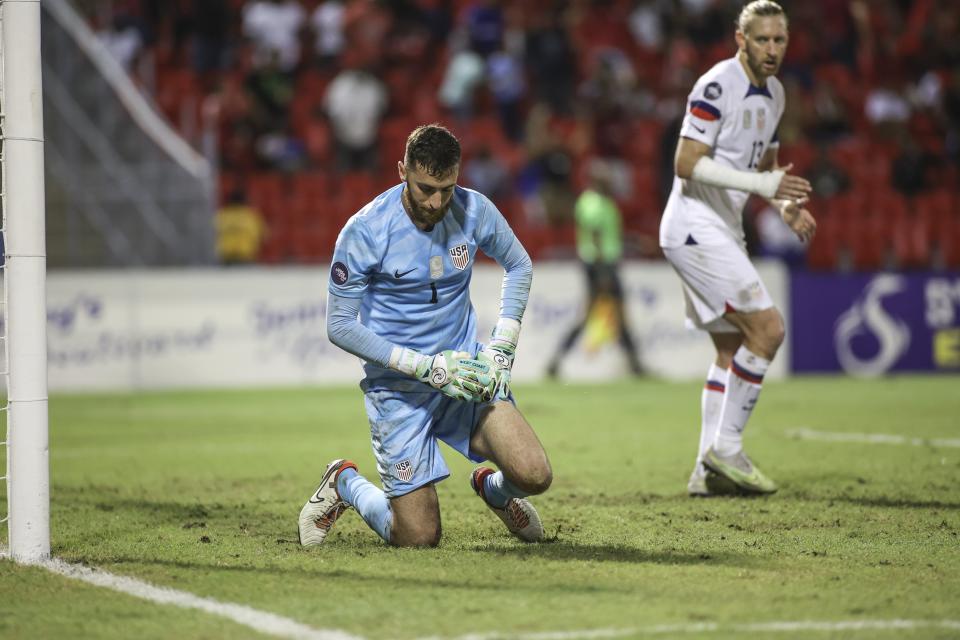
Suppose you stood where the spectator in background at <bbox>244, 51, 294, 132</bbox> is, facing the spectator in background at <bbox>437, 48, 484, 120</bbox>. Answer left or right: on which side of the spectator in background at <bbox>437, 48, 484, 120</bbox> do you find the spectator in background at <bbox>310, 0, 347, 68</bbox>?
left

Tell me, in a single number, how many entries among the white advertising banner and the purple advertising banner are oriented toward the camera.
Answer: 2

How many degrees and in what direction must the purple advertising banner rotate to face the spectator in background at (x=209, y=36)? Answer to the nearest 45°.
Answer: approximately 90° to its right

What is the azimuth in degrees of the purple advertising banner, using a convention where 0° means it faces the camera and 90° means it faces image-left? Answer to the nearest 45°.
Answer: approximately 0°

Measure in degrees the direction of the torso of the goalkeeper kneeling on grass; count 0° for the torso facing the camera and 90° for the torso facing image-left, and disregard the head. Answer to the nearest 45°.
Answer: approximately 315°

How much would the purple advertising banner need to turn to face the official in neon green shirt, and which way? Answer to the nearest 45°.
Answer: approximately 45° to its right
